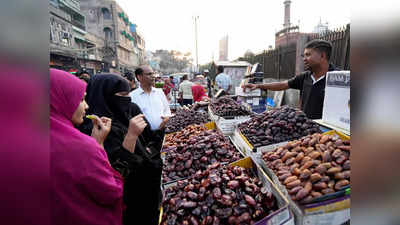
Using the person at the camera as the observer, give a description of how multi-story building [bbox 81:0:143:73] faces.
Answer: facing the viewer and to the right of the viewer

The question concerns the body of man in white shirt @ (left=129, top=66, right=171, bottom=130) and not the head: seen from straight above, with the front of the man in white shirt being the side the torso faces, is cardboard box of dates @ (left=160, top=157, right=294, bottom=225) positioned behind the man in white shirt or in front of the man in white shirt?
in front

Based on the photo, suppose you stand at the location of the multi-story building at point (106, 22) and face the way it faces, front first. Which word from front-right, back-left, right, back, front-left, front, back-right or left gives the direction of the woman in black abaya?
front-right

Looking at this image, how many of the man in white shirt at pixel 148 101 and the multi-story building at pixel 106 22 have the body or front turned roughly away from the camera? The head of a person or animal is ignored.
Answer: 0

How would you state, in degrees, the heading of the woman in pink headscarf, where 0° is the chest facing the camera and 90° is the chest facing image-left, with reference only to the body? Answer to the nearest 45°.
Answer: approximately 270°

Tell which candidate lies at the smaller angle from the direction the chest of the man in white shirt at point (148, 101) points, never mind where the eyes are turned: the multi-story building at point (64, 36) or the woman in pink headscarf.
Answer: the woman in pink headscarf

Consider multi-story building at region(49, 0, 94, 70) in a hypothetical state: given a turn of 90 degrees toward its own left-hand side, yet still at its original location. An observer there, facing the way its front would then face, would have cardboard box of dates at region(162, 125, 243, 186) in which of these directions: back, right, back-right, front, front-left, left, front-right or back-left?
back-right

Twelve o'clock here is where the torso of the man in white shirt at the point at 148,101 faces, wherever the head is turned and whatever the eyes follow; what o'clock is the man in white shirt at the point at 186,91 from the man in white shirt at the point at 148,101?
the man in white shirt at the point at 186,91 is roughly at 8 o'clock from the man in white shirt at the point at 148,101.

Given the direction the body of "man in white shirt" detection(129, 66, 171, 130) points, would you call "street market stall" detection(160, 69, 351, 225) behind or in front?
in front

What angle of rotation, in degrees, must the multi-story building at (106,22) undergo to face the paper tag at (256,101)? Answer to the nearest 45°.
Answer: approximately 45° to its right

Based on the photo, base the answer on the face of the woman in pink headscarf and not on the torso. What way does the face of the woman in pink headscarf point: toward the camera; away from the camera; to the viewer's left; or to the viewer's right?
to the viewer's right

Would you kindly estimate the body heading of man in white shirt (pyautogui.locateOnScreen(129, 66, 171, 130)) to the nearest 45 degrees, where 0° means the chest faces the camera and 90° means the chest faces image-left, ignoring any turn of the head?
approximately 315°

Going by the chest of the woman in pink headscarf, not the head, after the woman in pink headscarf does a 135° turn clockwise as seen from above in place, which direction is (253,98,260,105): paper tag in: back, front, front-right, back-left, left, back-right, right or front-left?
back

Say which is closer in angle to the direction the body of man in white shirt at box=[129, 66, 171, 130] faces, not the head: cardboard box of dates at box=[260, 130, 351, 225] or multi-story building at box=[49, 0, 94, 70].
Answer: the cardboard box of dates

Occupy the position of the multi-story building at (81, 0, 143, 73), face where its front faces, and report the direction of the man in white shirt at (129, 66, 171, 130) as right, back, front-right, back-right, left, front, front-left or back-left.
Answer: front-right

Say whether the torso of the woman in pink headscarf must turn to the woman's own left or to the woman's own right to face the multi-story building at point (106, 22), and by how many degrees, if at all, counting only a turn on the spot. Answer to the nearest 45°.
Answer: approximately 90° to the woman's own left

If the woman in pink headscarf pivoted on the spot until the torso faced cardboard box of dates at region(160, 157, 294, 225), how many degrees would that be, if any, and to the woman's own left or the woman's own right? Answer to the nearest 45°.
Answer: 0° — they already face it
